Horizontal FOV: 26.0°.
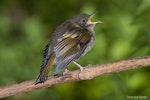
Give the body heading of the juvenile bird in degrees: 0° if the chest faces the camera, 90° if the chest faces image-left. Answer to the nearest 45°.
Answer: approximately 270°
